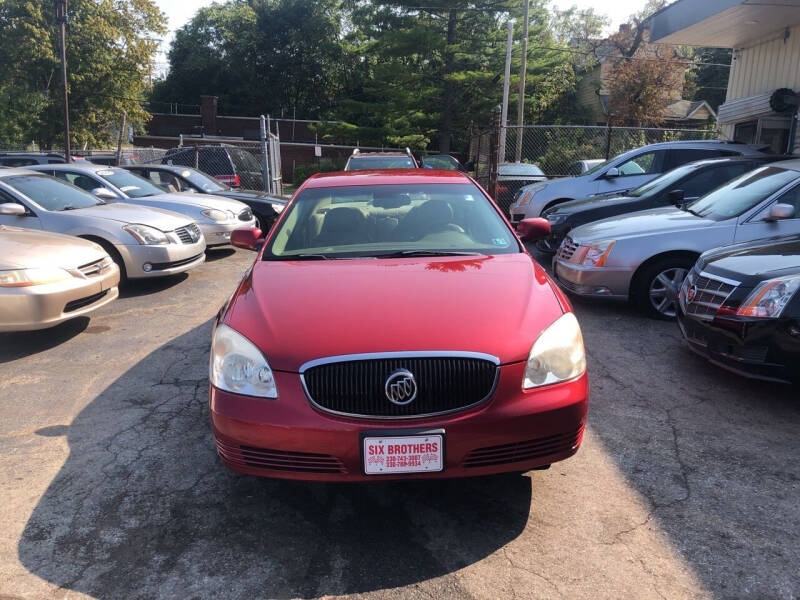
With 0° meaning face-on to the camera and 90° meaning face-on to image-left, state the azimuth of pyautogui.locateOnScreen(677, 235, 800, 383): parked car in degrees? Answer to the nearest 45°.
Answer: approximately 45°

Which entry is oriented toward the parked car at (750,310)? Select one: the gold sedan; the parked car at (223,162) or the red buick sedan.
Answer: the gold sedan

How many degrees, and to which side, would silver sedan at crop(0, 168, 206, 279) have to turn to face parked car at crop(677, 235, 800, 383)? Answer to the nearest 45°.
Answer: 0° — it already faces it

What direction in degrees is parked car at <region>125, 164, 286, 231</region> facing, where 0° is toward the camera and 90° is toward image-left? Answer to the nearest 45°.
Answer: approximately 315°

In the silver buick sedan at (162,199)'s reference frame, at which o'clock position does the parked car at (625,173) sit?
The parked car is roughly at 11 o'clock from the silver buick sedan.

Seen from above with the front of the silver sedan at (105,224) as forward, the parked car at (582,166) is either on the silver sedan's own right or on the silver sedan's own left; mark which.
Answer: on the silver sedan's own left

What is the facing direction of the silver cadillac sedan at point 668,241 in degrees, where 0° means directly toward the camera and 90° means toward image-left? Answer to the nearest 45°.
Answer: approximately 45°

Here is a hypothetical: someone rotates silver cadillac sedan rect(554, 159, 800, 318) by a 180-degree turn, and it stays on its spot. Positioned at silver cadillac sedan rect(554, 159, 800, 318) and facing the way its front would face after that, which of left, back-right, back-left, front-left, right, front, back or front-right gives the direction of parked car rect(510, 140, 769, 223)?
front-left

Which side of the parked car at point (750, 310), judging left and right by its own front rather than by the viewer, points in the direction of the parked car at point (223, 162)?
right

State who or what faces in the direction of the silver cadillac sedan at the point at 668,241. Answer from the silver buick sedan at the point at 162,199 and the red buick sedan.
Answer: the silver buick sedan at the point at 162,199

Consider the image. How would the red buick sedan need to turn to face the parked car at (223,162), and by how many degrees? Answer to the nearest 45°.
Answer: approximately 180°

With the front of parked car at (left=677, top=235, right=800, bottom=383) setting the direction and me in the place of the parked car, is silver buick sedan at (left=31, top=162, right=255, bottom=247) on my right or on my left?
on my right
